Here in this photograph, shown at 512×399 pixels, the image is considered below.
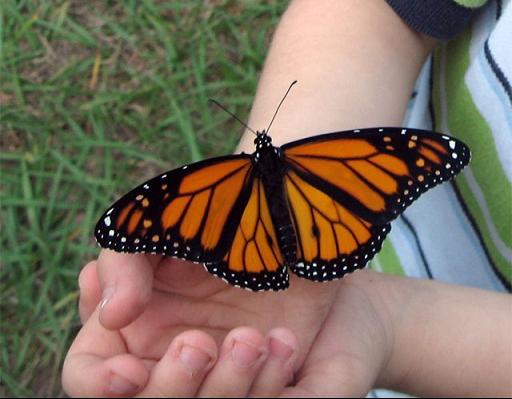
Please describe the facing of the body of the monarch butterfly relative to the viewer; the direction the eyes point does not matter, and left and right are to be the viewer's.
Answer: facing away from the viewer
